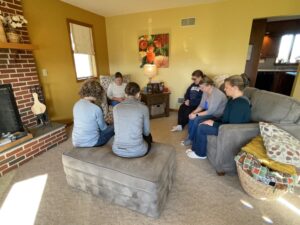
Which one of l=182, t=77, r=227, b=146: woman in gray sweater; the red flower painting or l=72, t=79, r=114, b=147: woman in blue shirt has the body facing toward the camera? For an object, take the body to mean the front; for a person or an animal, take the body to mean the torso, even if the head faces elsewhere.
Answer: the red flower painting

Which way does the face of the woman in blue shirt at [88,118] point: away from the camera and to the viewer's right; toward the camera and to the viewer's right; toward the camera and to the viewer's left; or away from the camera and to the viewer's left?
away from the camera and to the viewer's right

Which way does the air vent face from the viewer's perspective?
toward the camera

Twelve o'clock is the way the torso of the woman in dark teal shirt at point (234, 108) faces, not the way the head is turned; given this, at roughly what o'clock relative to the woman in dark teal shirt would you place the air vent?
The air vent is roughly at 2 o'clock from the woman in dark teal shirt.

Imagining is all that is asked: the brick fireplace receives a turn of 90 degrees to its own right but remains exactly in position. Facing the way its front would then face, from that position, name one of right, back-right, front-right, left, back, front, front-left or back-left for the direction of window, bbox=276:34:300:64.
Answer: back-left

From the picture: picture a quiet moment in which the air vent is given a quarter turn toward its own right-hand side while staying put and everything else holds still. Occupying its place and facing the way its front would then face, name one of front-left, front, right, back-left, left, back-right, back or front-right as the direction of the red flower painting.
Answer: front

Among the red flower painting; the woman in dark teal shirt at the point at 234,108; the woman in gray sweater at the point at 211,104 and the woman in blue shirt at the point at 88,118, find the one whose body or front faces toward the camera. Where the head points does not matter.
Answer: the red flower painting

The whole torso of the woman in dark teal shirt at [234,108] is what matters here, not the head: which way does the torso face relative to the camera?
to the viewer's left

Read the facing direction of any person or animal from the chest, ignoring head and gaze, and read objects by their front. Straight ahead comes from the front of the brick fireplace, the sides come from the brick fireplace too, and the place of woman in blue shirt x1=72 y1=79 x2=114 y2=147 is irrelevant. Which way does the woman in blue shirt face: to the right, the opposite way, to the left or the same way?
to the left

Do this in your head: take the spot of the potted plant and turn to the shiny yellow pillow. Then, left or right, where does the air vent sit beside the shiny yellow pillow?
left

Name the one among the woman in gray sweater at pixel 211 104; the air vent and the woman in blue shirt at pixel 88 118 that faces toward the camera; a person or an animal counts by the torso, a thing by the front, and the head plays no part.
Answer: the air vent

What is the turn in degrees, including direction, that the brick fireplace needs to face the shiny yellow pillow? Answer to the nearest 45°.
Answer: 0° — it already faces it

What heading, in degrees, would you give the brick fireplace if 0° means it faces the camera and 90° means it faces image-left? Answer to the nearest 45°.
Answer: approximately 315°

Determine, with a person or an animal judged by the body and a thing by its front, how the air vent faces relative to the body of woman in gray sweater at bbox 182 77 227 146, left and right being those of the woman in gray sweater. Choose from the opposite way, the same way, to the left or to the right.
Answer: to the left

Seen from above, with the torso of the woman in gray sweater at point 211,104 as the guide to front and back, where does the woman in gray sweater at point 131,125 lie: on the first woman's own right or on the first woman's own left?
on the first woman's own left

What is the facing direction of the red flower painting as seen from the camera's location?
facing the viewer

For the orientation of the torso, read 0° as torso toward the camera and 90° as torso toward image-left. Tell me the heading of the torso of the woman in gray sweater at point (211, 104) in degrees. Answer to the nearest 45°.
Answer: approximately 90°
